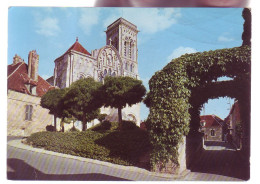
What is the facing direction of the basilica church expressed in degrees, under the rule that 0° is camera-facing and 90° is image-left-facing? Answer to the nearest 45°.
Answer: approximately 315°

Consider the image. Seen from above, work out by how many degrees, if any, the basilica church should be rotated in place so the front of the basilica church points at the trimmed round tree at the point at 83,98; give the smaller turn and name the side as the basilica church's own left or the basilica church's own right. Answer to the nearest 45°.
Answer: approximately 45° to the basilica church's own right

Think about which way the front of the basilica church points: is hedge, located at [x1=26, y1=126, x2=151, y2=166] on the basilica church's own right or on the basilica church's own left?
on the basilica church's own right

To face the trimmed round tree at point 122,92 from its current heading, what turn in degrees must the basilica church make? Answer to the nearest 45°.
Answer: approximately 45° to its right

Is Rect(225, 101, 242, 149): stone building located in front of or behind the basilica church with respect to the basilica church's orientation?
in front
